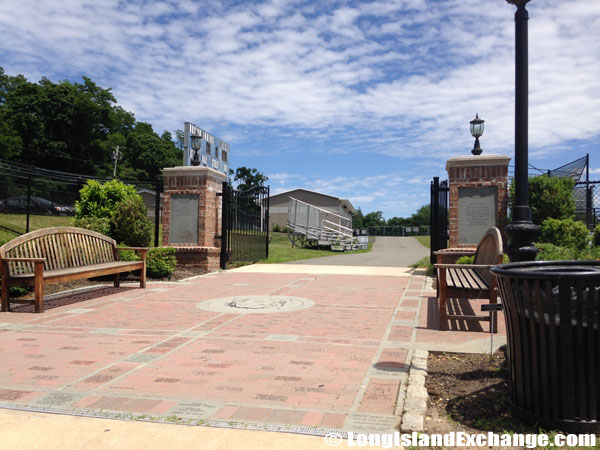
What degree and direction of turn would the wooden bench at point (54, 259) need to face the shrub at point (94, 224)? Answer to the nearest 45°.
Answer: approximately 135° to its left

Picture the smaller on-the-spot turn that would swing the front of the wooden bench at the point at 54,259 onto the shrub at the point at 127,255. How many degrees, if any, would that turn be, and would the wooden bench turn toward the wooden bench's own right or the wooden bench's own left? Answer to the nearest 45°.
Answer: approximately 90° to the wooden bench's own left

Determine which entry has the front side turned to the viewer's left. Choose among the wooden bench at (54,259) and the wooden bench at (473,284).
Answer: the wooden bench at (473,284)

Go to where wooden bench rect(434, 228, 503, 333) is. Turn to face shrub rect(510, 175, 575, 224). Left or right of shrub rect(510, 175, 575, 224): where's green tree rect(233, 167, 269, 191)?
left

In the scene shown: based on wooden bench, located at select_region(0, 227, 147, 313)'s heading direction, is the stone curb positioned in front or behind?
in front

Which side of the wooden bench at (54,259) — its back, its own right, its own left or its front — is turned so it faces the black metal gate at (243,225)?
left

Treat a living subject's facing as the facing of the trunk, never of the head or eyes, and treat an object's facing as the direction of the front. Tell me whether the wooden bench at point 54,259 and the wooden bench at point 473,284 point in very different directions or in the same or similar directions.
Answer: very different directions

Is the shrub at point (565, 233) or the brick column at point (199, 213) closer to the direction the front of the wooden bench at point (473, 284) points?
the brick column

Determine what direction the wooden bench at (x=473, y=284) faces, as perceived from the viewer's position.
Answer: facing to the left of the viewer

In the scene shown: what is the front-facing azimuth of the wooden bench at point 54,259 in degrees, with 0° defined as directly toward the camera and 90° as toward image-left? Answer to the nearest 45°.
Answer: approximately 315°

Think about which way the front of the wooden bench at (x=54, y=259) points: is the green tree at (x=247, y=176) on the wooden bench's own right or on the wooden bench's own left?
on the wooden bench's own left

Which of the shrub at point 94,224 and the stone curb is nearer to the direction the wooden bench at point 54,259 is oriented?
the stone curb

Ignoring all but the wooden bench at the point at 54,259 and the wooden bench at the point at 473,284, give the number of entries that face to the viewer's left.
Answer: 1

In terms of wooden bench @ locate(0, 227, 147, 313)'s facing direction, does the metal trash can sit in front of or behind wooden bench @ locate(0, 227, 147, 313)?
in front

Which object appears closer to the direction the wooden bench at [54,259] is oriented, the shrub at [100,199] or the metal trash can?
the metal trash can

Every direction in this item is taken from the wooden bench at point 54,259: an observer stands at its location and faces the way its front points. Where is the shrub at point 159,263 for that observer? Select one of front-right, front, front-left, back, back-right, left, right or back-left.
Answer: left
